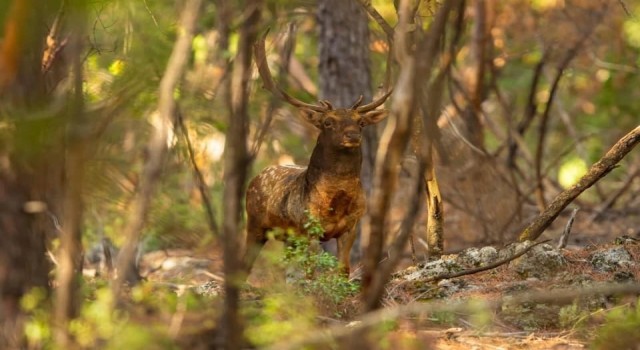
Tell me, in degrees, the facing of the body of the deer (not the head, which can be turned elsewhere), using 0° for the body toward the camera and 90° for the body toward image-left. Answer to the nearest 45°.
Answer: approximately 315°

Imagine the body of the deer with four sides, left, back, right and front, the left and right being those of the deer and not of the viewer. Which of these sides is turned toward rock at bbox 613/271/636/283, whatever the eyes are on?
front

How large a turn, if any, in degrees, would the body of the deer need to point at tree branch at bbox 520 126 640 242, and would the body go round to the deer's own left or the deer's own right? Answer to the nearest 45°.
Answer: approximately 45° to the deer's own left

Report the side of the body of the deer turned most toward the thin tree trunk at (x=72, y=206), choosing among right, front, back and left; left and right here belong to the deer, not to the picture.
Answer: right

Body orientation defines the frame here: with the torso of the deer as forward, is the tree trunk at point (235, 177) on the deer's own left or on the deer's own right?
on the deer's own right

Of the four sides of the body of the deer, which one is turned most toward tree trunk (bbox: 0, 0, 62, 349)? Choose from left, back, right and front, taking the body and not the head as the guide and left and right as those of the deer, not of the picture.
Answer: right

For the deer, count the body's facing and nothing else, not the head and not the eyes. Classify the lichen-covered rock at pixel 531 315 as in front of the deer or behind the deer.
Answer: in front

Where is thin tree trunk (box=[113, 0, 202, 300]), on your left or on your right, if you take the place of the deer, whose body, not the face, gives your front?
on your right

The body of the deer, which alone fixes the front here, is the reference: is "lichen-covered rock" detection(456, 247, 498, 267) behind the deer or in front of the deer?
in front

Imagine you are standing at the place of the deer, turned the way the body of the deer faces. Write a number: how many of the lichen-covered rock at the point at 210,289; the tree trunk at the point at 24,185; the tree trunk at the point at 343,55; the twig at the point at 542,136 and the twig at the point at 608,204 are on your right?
2

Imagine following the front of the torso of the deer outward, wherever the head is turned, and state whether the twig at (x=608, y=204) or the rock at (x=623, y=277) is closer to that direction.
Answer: the rock

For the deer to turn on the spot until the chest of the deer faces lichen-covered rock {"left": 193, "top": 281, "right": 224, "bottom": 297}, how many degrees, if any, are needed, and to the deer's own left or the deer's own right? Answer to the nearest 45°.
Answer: approximately 90° to the deer's own right
